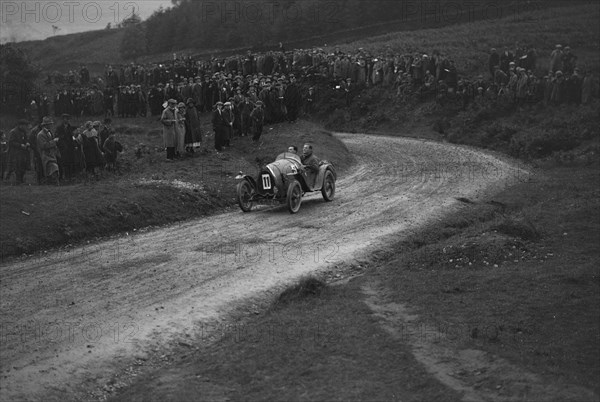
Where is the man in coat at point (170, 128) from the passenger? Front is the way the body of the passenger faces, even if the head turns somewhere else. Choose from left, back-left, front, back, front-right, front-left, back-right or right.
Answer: right

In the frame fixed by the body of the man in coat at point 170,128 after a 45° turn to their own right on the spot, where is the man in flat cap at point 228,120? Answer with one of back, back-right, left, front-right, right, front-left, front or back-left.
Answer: back-left

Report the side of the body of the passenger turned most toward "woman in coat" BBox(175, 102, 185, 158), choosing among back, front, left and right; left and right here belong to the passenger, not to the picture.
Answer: right

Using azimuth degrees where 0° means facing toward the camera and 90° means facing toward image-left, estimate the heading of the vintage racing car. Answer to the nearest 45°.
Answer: approximately 45°

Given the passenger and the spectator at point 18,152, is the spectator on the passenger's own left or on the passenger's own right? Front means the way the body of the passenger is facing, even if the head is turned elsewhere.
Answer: on the passenger's own right

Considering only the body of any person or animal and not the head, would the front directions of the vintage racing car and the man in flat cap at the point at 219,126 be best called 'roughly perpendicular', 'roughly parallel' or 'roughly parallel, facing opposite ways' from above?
roughly perpendicular

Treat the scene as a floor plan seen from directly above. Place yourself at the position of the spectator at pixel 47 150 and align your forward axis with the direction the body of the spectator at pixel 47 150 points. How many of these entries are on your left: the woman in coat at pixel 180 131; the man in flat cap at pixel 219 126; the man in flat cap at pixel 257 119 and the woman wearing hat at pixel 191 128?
4

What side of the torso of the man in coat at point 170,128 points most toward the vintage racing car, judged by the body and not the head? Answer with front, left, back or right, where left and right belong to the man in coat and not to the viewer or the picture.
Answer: front

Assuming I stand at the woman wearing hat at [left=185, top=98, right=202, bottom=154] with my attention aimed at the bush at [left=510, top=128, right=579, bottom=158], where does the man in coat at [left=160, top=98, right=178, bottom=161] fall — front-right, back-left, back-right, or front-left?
back-right

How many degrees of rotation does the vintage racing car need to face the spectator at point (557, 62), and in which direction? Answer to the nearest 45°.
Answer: approximately 180°

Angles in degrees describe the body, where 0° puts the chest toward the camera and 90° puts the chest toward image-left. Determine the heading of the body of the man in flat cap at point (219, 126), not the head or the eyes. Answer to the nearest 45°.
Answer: approximately 315°

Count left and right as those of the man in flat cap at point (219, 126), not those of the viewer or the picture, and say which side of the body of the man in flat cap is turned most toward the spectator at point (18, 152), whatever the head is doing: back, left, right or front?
right

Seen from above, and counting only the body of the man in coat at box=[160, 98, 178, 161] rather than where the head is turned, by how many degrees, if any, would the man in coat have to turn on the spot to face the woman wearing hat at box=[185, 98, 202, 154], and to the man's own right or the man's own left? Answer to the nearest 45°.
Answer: approximately 90° to the man's own left

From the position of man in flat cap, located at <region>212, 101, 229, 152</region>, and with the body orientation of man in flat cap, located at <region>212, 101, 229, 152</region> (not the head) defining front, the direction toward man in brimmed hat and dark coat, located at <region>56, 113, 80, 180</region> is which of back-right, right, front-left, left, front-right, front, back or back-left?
right
